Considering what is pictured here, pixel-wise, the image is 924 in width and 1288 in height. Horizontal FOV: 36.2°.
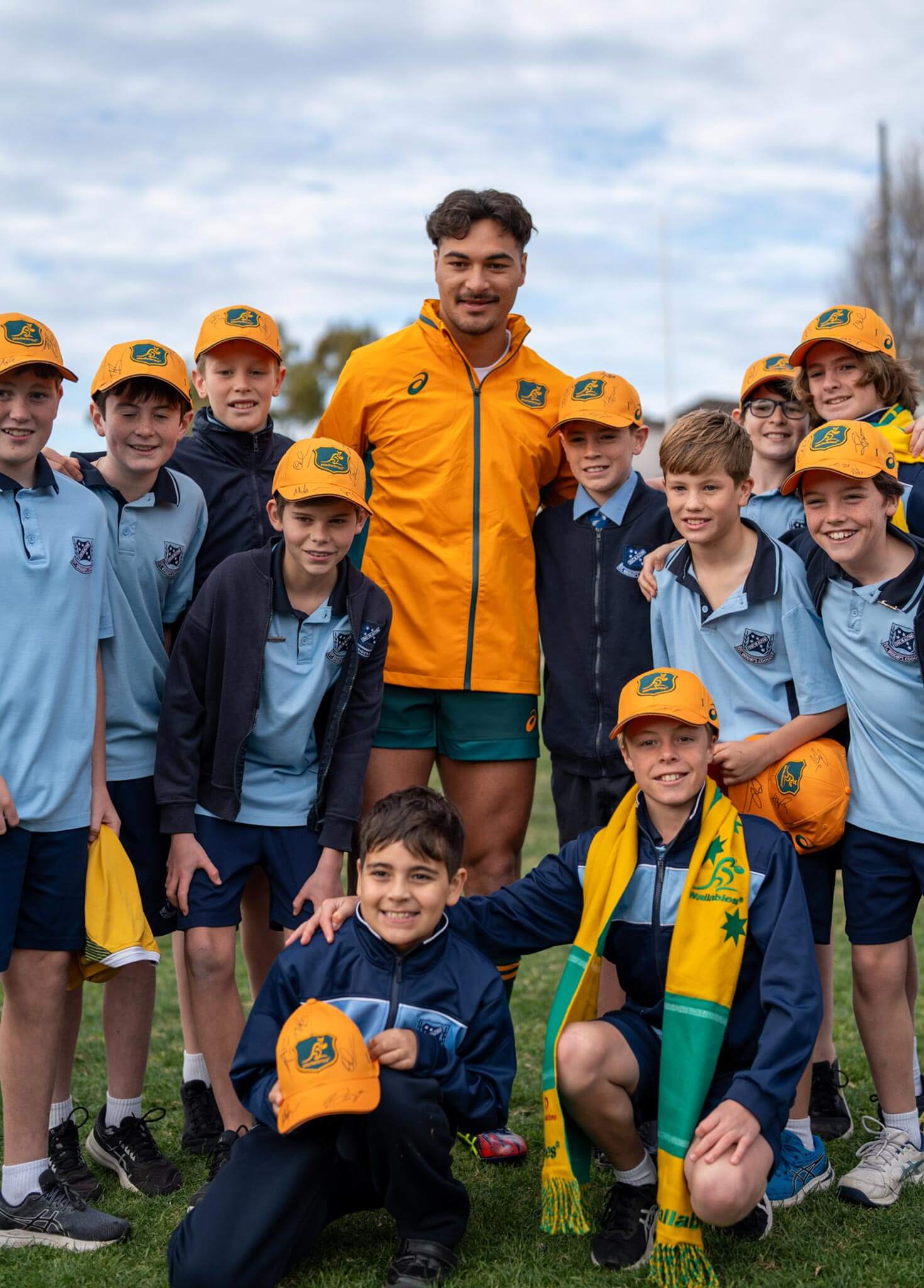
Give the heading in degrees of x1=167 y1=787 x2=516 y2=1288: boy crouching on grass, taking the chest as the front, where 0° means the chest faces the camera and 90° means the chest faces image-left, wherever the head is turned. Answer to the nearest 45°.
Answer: approximately 0°

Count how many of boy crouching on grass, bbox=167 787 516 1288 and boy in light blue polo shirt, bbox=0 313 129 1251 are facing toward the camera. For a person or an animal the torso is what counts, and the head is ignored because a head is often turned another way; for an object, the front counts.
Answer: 2

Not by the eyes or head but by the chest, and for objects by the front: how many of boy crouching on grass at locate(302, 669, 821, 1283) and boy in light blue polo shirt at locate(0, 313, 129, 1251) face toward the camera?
2

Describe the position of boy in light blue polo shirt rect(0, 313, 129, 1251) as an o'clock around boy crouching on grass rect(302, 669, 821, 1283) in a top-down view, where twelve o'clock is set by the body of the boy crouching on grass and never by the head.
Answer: The boy in light blue polo shirt is roughly at 3 o'clock from the boy crouching on grass.

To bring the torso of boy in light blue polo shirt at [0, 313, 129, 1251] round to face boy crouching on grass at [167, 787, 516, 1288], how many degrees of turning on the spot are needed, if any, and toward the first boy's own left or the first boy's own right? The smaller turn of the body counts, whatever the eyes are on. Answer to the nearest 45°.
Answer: approximately 45° to the first boy's own left

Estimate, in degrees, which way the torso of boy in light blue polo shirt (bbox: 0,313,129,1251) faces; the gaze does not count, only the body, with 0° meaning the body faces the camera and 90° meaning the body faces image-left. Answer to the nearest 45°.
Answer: approximately 0°
